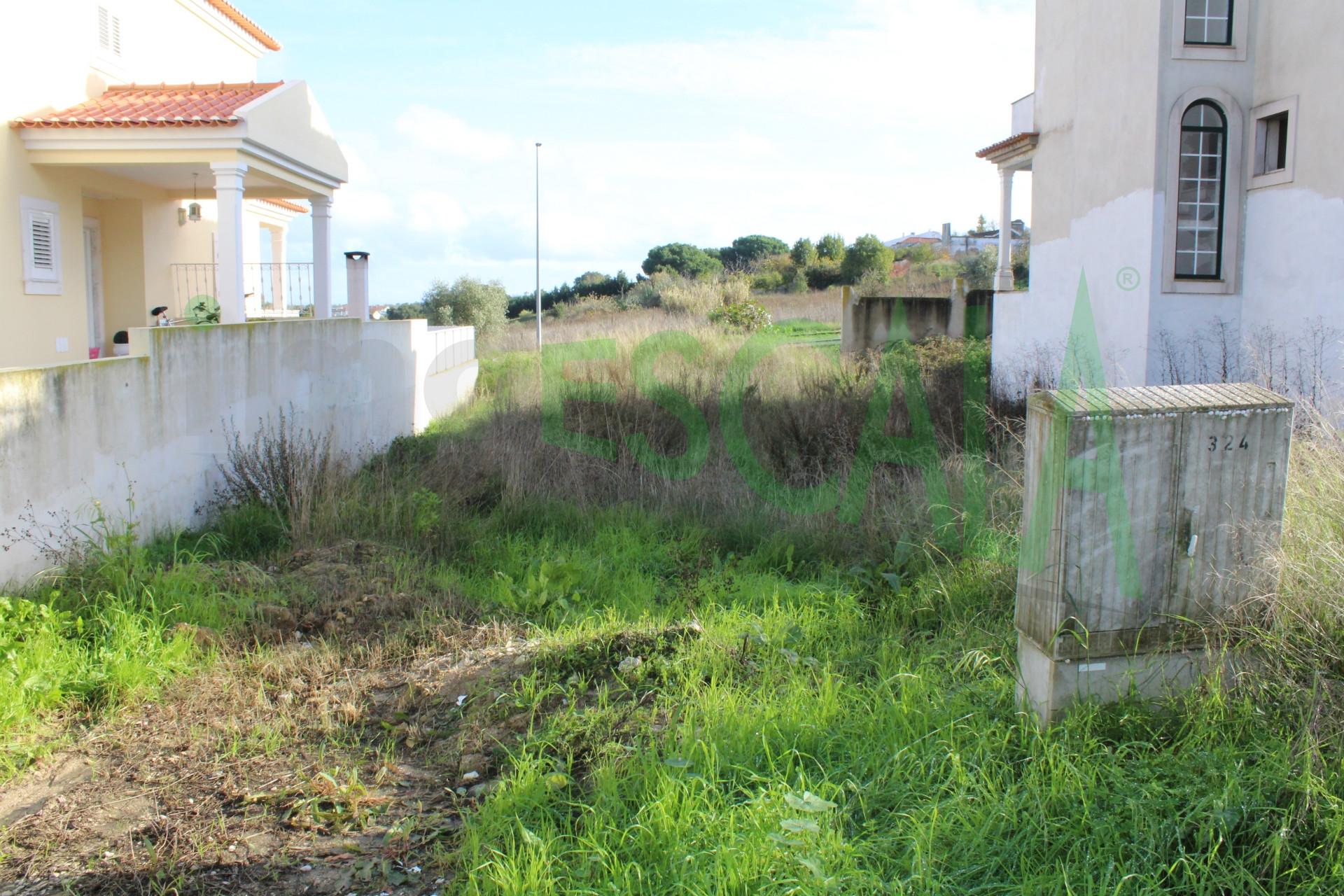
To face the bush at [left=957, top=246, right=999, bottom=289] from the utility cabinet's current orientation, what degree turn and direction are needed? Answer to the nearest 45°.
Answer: approximately 135° to its left

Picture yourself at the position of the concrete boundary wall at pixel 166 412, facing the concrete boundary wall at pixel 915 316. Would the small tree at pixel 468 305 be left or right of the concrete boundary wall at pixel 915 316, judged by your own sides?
left

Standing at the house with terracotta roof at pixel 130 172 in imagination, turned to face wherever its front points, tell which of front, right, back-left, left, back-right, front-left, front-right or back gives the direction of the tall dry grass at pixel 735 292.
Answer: left

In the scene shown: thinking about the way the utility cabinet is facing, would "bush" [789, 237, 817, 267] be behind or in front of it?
behind

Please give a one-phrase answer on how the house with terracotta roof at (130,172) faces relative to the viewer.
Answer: facing the viewer and to the right of the viewer

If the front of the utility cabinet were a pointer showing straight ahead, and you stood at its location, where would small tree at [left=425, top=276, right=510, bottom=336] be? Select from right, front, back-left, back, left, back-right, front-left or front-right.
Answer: back

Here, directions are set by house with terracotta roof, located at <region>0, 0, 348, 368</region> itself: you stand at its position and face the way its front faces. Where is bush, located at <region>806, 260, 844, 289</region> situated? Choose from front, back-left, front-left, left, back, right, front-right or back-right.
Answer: left

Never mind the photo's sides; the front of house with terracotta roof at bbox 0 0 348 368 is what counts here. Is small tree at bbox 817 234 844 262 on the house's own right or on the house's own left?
on the house's own left

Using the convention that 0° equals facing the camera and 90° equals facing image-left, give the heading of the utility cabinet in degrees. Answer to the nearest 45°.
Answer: approximately 315°

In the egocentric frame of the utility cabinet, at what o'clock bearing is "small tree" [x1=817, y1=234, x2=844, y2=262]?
The small tree is roughly at 7 o'clock from the utility cabinet.

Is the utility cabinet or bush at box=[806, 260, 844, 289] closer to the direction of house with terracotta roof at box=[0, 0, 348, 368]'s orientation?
the utility cabinet

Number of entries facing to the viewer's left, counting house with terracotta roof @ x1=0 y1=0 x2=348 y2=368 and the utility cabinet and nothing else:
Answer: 0

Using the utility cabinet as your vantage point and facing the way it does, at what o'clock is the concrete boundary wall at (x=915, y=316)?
The concrete boundary wall is roughly at 7 o'clock from the utility cabinet.
